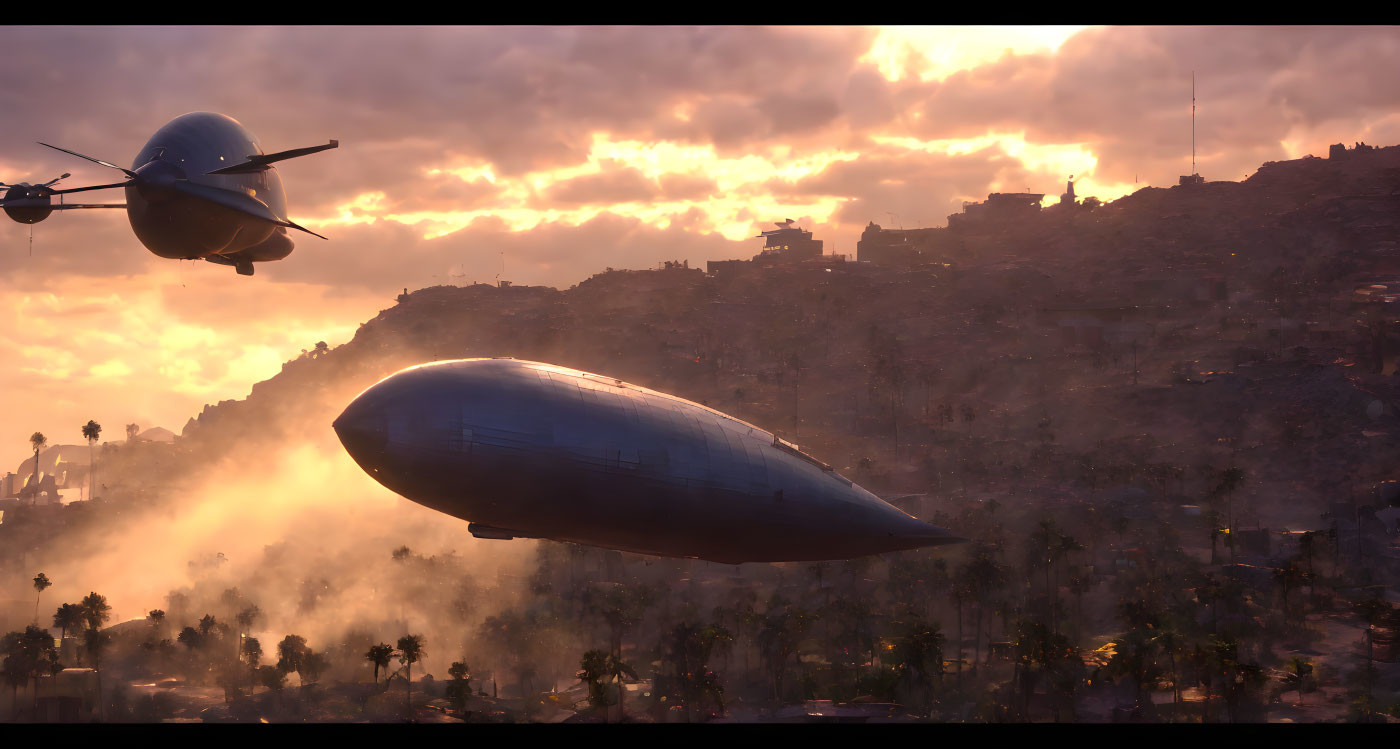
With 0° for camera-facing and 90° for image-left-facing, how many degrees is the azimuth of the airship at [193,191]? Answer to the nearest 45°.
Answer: approximately 45°

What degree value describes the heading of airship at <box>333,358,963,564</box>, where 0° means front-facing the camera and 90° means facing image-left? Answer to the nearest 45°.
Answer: approximately 90°

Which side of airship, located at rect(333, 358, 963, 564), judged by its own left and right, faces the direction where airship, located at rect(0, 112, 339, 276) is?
front

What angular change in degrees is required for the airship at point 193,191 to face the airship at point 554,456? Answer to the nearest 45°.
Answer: approximately 135° to its left

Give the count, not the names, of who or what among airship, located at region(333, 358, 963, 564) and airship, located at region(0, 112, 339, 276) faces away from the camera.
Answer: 0
